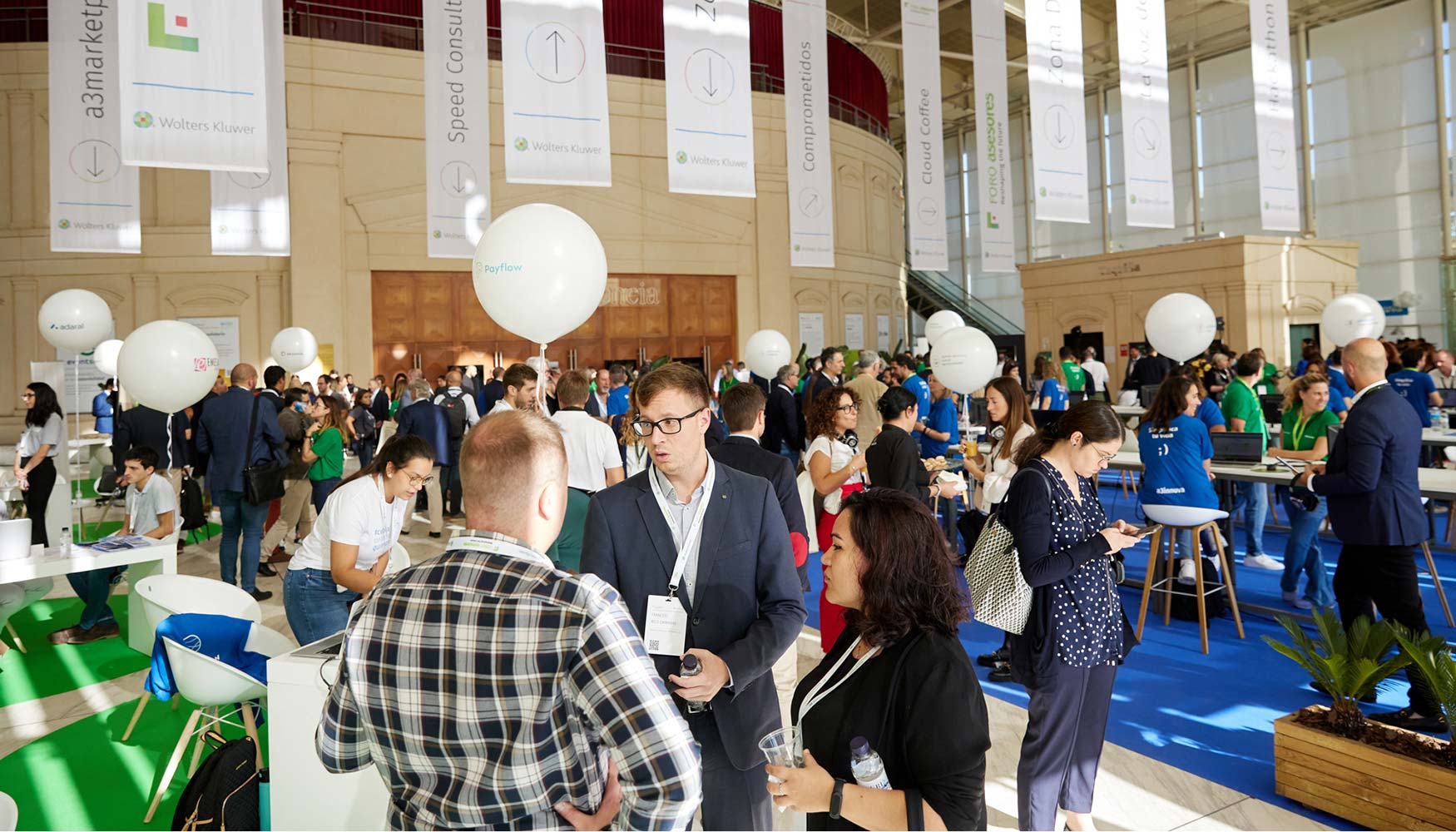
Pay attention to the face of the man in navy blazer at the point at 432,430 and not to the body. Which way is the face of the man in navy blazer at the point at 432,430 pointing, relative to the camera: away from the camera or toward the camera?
away from the camera

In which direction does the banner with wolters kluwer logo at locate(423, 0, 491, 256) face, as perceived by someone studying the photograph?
facing the viewer

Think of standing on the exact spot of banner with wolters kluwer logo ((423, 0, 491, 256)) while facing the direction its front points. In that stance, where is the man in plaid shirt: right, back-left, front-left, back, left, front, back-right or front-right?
front

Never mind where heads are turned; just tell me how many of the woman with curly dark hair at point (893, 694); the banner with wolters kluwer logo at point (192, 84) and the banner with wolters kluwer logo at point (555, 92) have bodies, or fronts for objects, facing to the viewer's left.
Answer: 1

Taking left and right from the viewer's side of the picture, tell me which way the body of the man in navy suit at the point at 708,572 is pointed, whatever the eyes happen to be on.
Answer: facing the viewer and to the left of the viewer

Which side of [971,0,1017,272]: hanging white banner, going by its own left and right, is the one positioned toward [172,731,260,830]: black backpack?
front

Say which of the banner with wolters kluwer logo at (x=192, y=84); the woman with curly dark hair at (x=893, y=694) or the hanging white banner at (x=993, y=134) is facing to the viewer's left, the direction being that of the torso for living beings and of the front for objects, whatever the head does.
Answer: the woman with curly dark hair

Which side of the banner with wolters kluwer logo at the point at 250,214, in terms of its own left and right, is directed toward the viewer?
front

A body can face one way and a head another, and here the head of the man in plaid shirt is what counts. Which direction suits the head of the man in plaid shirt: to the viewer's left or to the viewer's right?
to the viewer's right

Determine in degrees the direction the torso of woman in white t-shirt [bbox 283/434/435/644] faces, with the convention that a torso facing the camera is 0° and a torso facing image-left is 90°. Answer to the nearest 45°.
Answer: approximately 315°
